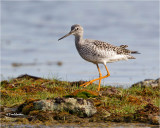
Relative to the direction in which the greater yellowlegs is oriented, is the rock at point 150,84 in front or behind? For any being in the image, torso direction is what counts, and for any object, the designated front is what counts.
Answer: behind

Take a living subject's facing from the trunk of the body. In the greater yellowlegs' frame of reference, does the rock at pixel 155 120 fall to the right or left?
on its left

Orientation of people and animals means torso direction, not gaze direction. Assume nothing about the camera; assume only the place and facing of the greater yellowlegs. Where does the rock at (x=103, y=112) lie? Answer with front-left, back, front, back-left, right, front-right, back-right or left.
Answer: left

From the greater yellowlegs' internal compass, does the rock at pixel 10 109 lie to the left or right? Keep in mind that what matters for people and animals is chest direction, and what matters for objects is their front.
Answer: on its left

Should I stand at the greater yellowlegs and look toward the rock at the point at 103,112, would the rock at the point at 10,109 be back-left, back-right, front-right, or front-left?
front-right

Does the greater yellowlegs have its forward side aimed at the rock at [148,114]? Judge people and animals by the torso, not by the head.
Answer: no

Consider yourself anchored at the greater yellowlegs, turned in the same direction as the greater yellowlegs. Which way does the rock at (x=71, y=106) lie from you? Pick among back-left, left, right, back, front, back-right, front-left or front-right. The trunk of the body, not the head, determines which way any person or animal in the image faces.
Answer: left

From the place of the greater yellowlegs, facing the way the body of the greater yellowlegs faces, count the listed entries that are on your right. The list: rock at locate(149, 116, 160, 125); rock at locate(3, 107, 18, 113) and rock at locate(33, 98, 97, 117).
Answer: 0

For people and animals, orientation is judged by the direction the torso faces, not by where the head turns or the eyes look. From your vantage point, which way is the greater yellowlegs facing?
to the viewer's left

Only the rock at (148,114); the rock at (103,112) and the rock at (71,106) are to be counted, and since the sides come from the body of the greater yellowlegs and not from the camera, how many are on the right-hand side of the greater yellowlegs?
0

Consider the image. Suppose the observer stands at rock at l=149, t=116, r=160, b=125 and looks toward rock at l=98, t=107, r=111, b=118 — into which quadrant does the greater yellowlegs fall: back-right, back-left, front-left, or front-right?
front-right

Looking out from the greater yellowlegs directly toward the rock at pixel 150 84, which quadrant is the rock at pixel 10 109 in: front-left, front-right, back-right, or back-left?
back-right

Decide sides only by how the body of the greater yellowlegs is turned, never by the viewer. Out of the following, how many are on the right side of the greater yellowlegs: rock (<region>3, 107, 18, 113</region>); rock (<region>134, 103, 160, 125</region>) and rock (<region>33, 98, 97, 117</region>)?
0

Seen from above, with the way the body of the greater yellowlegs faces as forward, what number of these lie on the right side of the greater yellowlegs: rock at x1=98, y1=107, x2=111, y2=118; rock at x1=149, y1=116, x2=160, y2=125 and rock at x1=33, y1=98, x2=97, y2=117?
0

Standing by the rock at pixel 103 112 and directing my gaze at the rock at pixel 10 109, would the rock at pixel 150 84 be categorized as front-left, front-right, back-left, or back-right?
back-right
